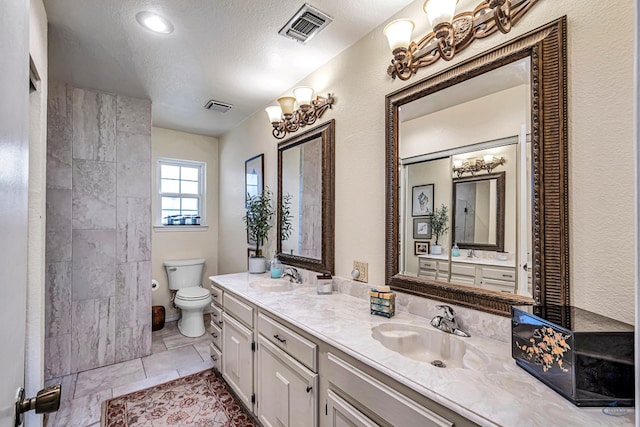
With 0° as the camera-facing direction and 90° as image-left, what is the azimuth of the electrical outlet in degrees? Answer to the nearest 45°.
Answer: approximately 45°

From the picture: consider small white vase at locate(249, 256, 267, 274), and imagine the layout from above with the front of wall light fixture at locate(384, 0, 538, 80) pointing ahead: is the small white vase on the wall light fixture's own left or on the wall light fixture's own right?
on the wall light fixture's own right

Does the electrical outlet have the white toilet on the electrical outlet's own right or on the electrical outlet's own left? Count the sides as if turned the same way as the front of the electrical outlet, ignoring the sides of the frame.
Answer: on the electrical outlet's own right

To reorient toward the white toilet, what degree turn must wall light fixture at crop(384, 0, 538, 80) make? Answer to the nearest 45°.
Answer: approximately 45° to its right

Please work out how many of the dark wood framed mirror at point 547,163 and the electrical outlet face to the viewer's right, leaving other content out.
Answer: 0

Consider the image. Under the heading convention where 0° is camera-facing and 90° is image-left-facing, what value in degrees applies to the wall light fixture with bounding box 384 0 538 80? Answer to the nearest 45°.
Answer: approximately 45°

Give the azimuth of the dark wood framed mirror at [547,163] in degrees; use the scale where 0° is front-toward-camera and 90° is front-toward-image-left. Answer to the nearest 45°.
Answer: approximately 45°
